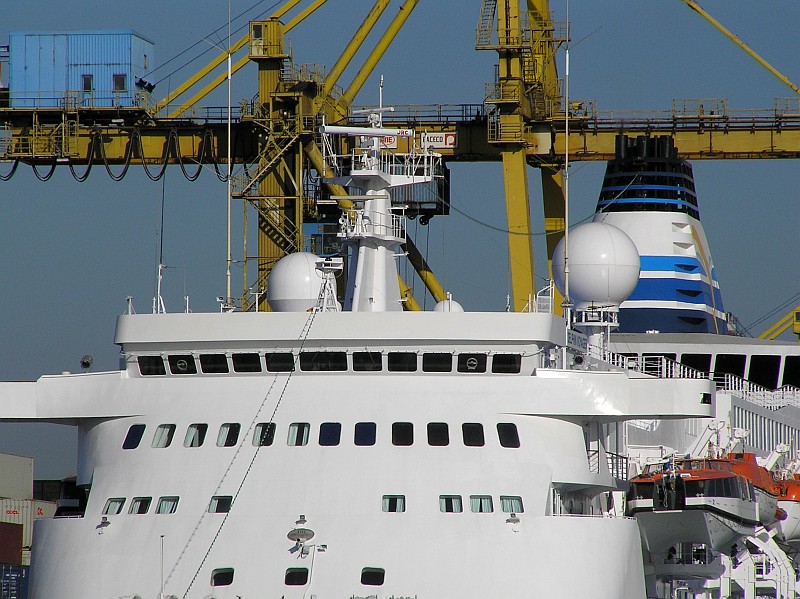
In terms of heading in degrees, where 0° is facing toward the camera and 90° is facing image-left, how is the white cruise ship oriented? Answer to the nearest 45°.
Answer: approximately 0°
